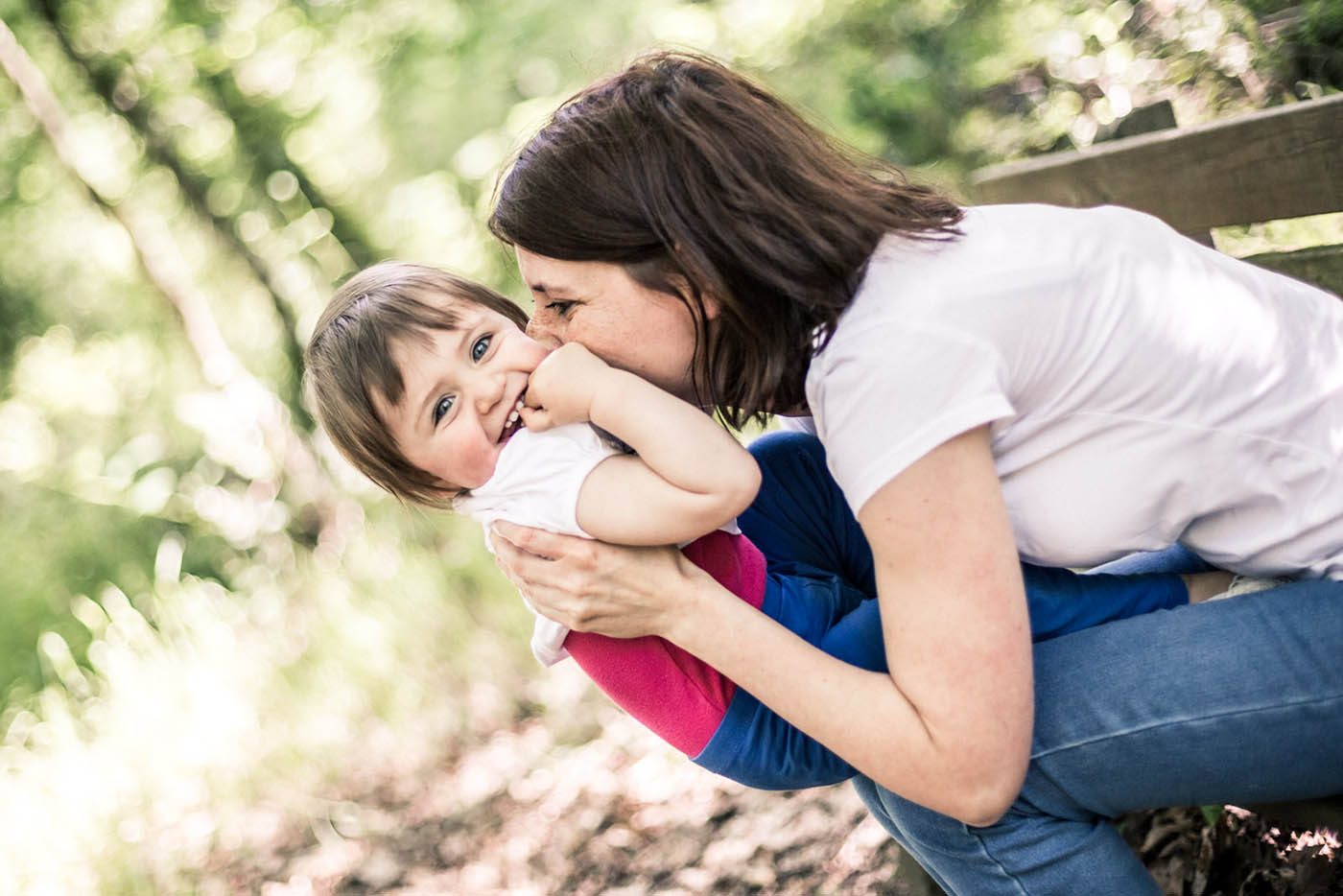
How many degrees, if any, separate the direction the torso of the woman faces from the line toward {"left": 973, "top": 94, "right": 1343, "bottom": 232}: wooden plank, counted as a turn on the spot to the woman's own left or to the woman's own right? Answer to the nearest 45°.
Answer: approximately 135° to the woman's own right

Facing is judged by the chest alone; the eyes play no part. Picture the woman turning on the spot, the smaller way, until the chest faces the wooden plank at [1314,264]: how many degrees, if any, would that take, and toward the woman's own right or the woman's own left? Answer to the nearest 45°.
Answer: approximately 135° to the woman's own right

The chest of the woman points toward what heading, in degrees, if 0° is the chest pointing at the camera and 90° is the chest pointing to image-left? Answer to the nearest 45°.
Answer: approximately 90°

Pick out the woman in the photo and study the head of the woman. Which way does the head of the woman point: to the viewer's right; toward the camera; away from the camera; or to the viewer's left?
to the viewer's left
